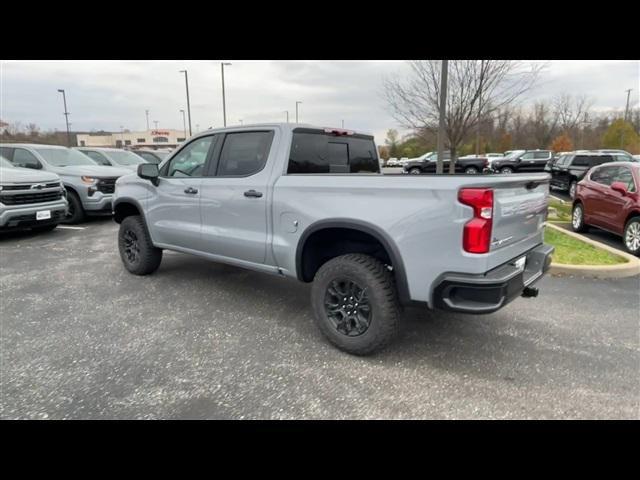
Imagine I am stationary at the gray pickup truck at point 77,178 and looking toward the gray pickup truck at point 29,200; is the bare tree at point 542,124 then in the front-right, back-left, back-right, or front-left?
back-left

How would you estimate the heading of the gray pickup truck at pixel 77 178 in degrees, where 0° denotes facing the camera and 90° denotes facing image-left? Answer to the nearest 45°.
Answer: approximately 315°

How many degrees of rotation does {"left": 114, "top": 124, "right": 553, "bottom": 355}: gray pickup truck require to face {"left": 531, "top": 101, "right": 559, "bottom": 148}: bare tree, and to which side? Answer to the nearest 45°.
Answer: approximately 90° to its right

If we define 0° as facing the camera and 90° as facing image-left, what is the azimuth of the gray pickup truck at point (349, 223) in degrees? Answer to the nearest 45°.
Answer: approximately 135°

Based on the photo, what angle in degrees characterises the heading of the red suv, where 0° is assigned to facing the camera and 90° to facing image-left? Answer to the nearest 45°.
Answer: approximately 315°

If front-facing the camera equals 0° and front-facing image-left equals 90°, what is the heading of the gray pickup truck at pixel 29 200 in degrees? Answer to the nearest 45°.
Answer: approximately 315°

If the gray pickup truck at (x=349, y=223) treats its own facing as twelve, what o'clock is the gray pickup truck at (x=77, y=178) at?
the gray pickup truck at (x=77, y=178) is roughly at 12 o'clock from the gray pickup truck at (x=349, y=223).
